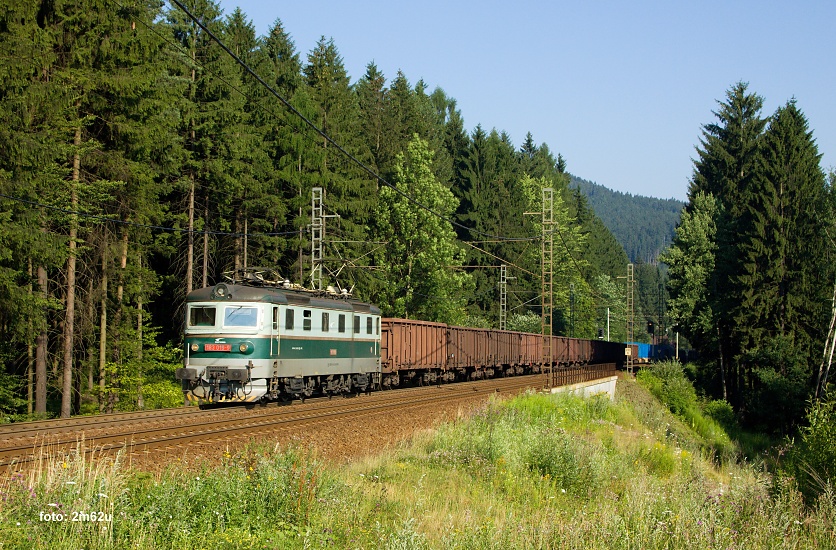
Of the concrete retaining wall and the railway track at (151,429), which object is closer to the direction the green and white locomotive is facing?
the railway track

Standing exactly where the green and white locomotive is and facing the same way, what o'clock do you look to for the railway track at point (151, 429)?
The railway track is roughly at 11 o'clock from the green and white locomotive.

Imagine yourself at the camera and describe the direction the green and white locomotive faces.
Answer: facing the viewer and to the left of the viewer

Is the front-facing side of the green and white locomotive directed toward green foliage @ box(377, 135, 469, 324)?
no

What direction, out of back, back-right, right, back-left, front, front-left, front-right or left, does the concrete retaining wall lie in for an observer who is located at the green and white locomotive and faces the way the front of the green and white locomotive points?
back
